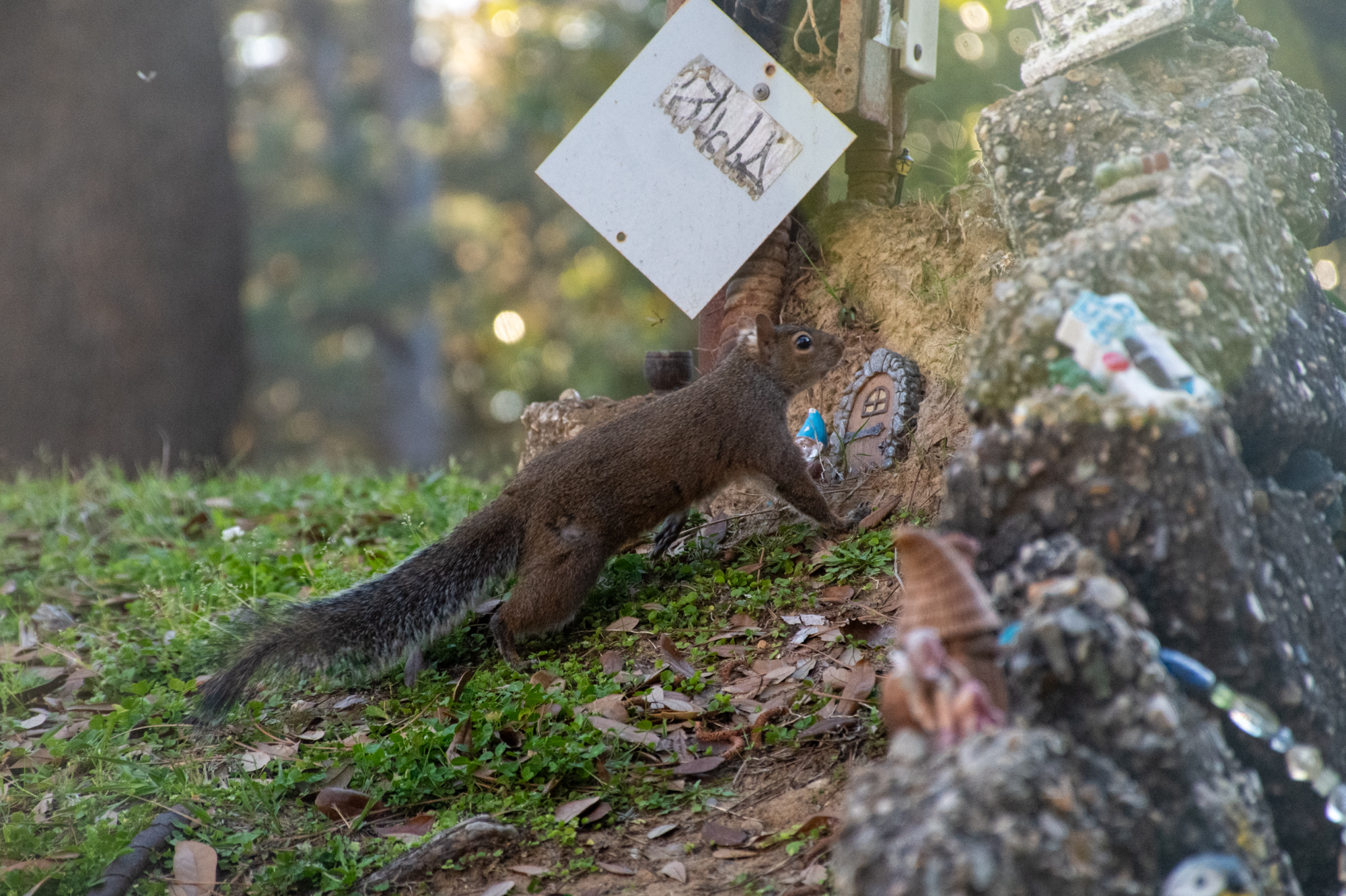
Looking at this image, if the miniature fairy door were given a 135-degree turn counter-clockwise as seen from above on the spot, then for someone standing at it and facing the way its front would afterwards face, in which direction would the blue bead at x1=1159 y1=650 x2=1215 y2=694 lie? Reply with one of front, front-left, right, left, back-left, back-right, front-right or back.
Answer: right

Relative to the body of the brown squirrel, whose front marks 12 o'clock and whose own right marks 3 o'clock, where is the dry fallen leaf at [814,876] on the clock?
The dry fallen leaf is roughly at 3 o'clock from the brown squirrel.

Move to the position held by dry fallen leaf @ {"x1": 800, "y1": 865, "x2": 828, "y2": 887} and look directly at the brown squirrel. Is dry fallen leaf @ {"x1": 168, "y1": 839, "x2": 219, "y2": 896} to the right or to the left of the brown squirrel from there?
left

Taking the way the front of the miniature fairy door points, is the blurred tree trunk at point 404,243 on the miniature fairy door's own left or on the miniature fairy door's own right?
on the miniature fairy door's own right

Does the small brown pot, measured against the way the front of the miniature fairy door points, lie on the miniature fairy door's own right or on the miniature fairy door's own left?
on the miniature fairy door's own right

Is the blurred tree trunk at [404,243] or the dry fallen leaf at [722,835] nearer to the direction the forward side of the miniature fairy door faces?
the dry fallen leaf

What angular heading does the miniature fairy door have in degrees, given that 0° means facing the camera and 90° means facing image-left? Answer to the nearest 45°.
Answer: approximately 45°

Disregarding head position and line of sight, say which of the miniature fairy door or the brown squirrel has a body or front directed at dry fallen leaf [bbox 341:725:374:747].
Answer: the miniature fairy door

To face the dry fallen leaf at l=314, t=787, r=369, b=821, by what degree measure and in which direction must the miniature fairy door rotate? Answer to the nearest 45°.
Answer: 0° — it already faces it

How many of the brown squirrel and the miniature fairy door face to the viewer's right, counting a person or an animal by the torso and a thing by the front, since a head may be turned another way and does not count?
1

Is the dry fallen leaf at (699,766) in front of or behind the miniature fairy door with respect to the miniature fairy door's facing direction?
in front

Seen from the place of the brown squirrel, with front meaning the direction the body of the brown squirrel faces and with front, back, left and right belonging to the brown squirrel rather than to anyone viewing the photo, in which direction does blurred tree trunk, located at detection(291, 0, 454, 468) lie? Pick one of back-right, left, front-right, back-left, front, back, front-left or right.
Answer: left

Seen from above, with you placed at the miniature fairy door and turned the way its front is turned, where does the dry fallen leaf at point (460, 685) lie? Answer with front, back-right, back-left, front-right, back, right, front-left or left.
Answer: front

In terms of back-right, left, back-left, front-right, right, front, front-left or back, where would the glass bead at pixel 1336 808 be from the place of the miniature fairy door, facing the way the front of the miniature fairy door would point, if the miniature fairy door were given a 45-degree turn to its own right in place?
left

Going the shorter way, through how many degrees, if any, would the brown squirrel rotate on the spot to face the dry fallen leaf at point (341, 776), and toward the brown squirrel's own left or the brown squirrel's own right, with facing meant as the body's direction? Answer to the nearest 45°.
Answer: approximately 135° to the brown squirrel's own right

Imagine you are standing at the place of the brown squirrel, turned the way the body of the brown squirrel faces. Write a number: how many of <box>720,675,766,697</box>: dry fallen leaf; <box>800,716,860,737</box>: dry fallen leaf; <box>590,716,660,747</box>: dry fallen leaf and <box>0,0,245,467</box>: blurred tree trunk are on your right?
3

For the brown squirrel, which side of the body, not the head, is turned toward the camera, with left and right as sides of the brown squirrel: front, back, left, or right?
right

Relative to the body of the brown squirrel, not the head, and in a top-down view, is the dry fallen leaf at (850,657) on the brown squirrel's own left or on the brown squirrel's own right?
on the brown squirrel's own right
